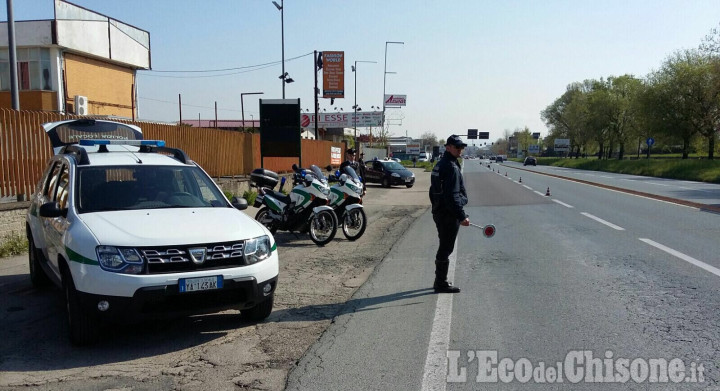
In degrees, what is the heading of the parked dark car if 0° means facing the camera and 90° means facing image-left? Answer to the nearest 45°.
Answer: approximately 315°

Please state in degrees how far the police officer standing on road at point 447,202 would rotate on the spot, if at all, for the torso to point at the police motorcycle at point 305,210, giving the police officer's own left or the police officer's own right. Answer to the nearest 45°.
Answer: approximately 135° to the police officer's own left

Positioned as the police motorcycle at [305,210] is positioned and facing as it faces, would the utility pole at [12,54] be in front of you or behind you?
behind

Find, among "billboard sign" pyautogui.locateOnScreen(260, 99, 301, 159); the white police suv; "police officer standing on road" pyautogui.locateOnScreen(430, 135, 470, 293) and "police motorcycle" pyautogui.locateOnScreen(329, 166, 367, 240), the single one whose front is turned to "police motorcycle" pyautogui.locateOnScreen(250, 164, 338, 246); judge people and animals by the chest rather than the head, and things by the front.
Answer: the billboard sign

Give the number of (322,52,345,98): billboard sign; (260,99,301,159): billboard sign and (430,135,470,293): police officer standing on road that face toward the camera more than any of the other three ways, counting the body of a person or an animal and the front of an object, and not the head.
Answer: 2

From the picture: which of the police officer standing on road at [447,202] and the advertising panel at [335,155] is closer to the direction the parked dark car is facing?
the police officer standing on road

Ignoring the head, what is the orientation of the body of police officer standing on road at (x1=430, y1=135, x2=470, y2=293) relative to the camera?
to the viewer's right

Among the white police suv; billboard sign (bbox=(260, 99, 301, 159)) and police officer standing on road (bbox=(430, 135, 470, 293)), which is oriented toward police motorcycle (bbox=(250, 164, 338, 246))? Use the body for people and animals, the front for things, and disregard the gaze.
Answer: the billboard sign

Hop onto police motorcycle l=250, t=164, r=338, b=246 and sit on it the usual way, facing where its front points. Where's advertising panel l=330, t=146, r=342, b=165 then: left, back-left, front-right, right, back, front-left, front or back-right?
back-left

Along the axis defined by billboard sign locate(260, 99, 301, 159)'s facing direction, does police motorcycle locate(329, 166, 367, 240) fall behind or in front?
in front

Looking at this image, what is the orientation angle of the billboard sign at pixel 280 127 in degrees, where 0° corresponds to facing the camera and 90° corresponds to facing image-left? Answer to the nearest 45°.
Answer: approximately 0°

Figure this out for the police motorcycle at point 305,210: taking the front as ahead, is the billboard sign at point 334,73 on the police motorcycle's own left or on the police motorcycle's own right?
on the police motorcycle's own left

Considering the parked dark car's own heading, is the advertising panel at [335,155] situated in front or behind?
behind
